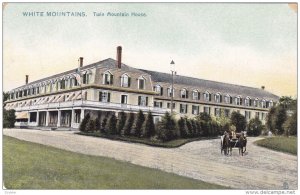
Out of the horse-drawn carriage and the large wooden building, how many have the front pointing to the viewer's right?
0

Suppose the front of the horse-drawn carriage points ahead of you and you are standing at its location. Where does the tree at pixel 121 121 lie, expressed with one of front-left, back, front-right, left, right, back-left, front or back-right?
right

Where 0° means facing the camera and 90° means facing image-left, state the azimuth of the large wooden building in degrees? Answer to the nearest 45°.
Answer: approximately 45°

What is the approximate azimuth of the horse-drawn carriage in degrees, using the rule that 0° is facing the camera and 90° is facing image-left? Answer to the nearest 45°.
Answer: approximately 0°

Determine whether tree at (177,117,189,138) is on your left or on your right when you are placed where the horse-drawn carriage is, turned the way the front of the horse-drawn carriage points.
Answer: on your right

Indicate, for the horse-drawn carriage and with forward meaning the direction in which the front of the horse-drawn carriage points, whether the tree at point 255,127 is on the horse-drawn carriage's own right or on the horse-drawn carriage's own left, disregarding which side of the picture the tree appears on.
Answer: on the horse-drawn carriage's own left

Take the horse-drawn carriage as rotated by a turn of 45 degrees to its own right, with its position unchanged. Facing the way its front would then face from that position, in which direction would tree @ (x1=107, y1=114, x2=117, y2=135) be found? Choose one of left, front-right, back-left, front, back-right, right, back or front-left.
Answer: front-right

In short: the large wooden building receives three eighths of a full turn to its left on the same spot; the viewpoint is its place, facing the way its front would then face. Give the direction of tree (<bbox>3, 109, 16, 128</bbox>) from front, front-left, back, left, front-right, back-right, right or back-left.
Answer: back
